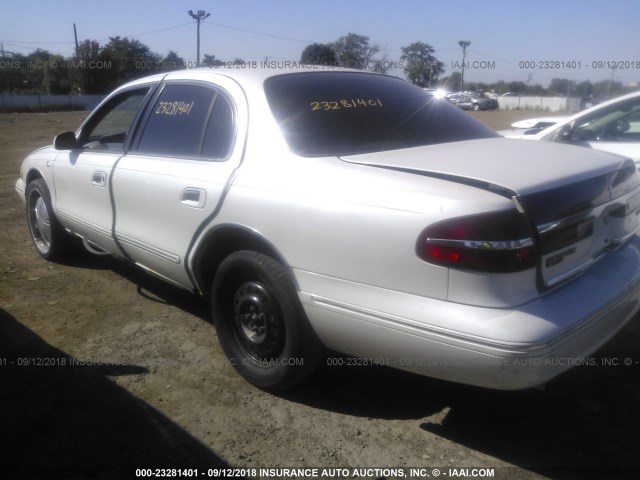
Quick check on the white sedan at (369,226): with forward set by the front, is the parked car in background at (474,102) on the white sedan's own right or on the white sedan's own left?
on the white sedan's own right

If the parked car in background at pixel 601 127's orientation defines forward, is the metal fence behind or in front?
in front

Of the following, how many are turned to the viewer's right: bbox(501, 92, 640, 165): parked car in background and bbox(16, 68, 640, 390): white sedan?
0

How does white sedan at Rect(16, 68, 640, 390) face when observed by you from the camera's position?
facing away from the viewer and to the left of the viewer

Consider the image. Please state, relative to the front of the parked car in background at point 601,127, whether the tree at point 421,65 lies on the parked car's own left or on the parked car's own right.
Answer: on the parked car's own right

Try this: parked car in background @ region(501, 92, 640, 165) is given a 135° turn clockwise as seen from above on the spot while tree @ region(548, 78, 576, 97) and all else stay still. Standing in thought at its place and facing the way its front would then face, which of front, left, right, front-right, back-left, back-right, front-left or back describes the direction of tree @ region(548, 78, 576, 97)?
front-left

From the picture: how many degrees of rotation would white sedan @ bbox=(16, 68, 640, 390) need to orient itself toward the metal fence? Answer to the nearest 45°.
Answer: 0° — it already faces it

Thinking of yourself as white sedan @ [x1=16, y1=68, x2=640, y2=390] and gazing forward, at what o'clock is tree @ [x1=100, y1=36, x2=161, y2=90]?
The tree is roughly at 1 o'clock from the white sedan.

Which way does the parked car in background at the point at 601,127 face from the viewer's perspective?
to the viewer's left

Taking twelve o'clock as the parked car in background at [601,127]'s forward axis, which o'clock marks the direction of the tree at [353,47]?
The tree is roughly at 2 o'clock from the parked car in background.
